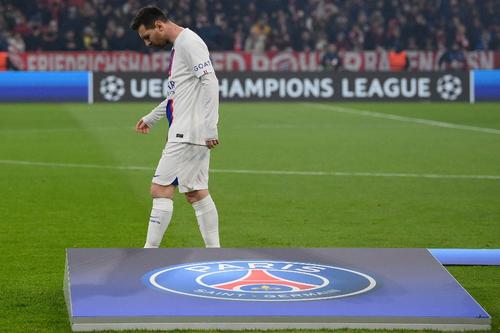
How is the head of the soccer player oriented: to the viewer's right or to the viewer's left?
to the viewer's left

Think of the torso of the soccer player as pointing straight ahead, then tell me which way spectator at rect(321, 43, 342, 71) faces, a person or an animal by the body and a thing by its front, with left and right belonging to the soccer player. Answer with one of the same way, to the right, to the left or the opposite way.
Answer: to the left

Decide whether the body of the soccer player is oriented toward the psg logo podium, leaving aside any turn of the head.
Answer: no

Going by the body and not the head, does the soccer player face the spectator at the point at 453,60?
no

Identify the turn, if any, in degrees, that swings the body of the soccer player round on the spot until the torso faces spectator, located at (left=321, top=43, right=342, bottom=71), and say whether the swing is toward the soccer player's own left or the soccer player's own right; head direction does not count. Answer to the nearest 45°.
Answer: approximately 90° to the soccer player's own right

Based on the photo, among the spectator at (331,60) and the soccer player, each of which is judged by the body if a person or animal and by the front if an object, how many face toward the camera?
1

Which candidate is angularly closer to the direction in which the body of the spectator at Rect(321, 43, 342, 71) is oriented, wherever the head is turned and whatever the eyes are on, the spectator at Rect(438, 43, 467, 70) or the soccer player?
the soccer player

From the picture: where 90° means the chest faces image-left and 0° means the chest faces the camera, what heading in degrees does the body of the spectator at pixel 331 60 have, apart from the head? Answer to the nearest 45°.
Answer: approximately 0°

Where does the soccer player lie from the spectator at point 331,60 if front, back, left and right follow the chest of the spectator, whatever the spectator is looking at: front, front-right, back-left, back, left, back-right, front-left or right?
front

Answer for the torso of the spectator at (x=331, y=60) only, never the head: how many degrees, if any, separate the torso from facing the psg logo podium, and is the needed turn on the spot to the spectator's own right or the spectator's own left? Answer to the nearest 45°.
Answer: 0° — they already face it

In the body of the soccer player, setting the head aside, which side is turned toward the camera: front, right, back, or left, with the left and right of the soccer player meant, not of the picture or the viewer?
left

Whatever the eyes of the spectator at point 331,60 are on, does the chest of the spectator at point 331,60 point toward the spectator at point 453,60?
no

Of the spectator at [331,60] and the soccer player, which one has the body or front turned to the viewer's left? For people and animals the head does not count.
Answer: the soccer player
